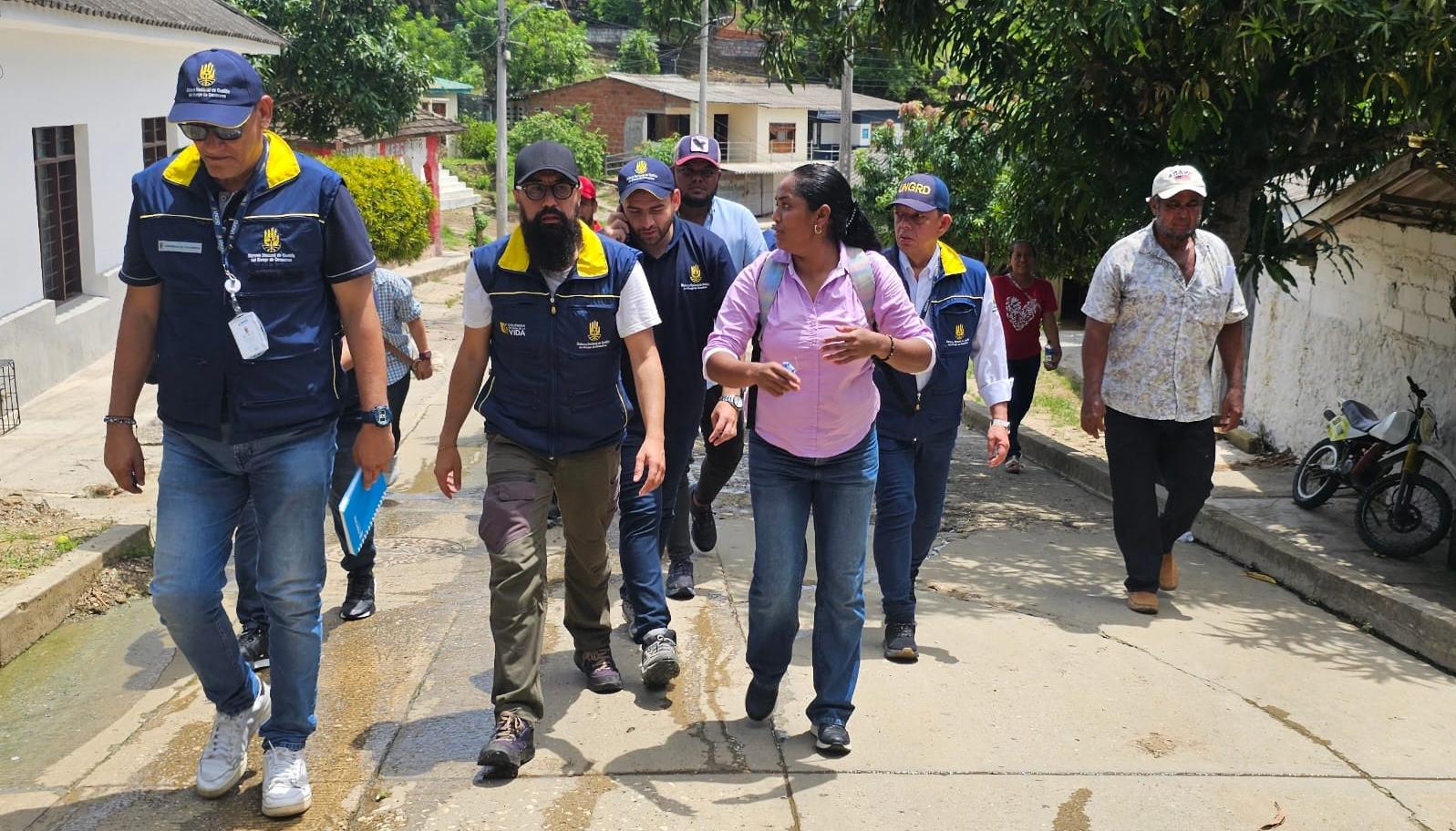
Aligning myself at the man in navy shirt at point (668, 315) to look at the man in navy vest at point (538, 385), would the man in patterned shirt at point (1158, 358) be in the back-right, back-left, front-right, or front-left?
back-left

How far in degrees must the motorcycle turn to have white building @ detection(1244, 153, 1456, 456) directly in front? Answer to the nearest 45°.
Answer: approximately 135° to its left

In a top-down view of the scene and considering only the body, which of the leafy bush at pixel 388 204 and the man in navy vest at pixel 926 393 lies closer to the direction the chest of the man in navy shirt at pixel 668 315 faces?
the man in navy vest

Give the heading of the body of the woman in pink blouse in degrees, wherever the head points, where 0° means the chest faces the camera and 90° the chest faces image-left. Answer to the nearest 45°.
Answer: approximately 0°

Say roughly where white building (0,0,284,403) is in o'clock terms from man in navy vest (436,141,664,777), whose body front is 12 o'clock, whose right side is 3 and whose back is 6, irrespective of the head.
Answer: The white building is roughly at 5 o'clock from the man in navy vest.

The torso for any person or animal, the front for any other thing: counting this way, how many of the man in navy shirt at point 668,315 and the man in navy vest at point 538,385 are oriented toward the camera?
2

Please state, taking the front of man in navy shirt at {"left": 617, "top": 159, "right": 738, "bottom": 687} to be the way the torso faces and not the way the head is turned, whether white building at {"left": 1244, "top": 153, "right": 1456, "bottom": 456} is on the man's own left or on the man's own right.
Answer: on the man's own left
